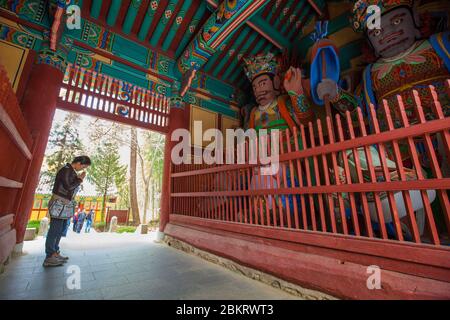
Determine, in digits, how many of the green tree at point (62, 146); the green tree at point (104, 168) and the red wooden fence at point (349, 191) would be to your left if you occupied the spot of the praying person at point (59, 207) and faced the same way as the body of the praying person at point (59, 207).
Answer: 2

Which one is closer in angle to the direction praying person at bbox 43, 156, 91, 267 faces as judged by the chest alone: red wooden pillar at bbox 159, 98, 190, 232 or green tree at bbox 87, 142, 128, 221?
the red wooden pillar

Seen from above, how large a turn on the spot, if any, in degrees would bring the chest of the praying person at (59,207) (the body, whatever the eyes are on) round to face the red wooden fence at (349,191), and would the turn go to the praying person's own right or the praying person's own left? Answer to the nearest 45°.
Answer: approximately 45° to the praying person's own right

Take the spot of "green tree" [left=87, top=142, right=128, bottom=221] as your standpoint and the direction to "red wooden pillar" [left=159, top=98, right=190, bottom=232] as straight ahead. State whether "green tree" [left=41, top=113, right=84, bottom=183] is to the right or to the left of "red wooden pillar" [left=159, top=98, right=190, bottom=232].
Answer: right

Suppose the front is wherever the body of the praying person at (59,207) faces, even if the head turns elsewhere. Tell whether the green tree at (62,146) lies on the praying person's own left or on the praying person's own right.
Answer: on the praying person's own left

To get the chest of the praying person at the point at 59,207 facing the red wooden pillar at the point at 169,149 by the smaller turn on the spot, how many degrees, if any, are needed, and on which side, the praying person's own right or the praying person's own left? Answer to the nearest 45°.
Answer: approximately 45° to the praying person's own left

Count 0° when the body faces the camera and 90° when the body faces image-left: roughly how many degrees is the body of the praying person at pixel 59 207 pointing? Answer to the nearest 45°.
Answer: approximately 270°
